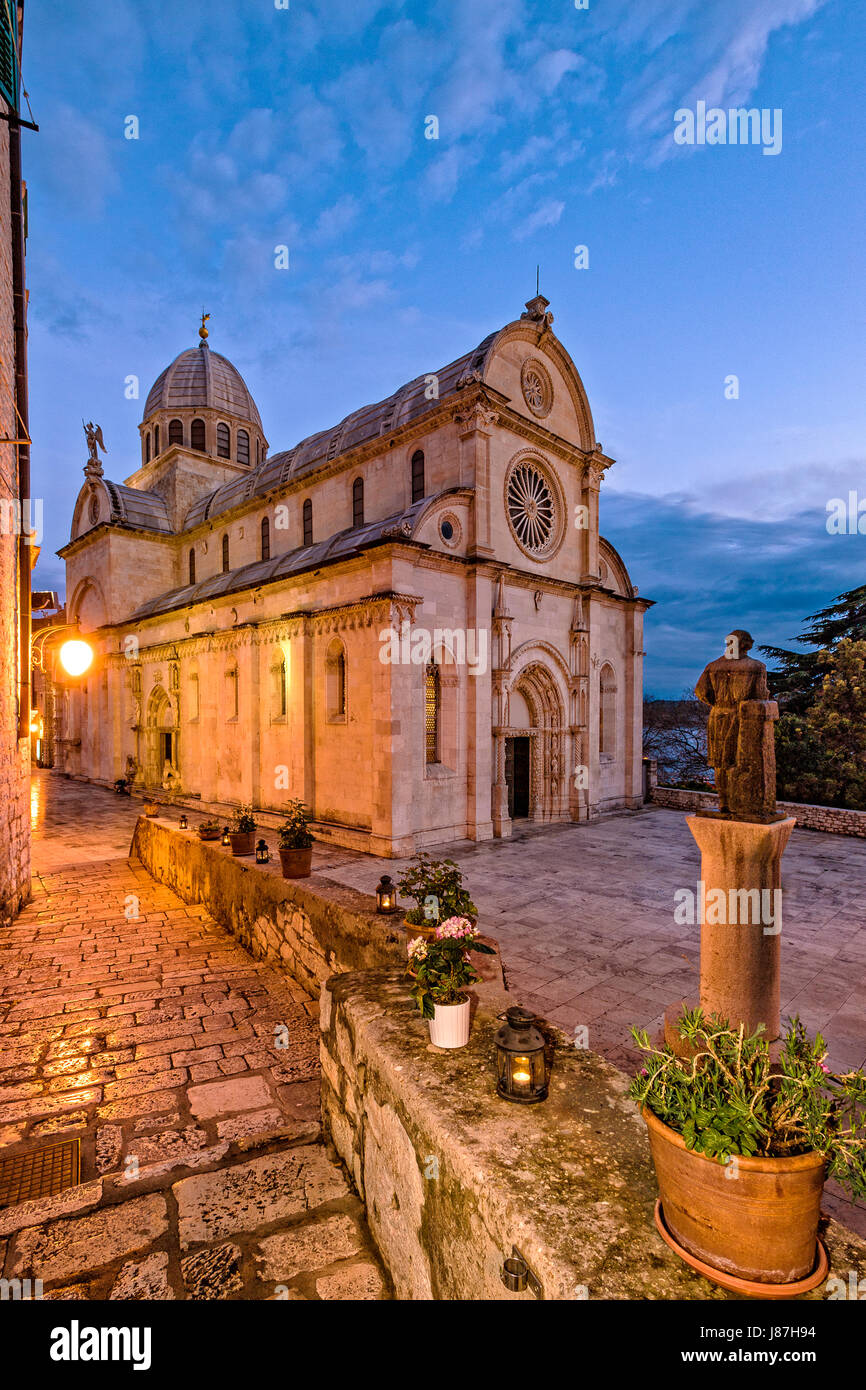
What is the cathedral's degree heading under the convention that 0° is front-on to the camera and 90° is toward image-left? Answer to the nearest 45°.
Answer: approximately 315°

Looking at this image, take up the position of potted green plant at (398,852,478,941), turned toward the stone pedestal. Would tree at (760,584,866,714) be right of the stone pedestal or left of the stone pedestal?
left

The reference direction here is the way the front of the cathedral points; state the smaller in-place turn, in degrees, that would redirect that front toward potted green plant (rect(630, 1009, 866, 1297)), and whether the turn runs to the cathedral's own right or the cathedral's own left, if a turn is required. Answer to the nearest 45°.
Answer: approximately 45° to the cathedral's own right

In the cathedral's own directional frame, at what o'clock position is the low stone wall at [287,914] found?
The low stone wall is roughly at 2 o'clock from the cathedral.

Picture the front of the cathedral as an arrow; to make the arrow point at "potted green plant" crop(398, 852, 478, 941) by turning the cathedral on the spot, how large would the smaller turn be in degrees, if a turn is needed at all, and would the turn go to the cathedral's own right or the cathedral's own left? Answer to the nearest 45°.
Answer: approximately 45° to the cathedral's own right

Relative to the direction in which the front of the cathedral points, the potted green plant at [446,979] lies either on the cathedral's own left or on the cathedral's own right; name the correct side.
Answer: on the cathedral's own right

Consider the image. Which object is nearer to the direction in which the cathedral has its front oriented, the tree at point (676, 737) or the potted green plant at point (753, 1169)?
the potted green plant

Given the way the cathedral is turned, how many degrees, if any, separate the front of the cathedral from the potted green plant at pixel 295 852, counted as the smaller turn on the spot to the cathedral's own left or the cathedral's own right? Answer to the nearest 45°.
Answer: approximately 45° to the cathedral's own right
